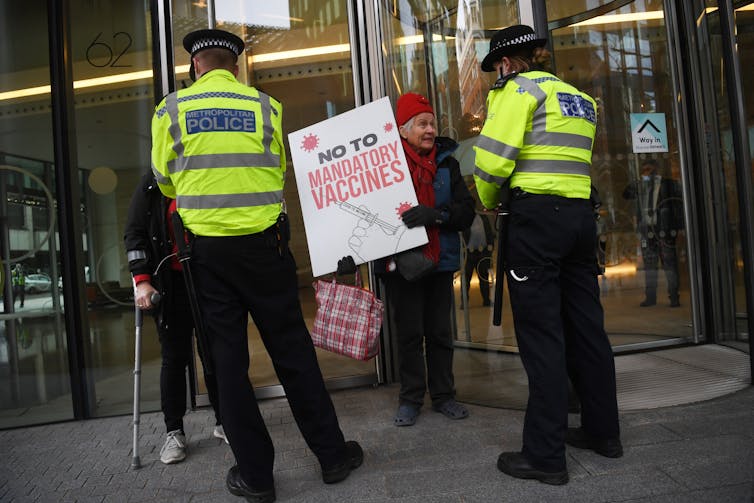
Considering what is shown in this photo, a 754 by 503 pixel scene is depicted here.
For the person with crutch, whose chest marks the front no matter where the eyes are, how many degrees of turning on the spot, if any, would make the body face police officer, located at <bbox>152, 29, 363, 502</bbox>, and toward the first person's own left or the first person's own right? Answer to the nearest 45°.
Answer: approximately 45° to the first person's own left

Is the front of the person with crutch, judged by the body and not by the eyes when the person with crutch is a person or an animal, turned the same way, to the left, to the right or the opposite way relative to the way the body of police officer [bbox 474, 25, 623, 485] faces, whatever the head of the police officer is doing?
the opposite way

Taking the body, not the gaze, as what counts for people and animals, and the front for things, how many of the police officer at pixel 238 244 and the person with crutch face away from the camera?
1

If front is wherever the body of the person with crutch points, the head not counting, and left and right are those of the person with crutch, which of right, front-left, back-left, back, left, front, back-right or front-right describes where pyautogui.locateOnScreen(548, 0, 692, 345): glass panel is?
left

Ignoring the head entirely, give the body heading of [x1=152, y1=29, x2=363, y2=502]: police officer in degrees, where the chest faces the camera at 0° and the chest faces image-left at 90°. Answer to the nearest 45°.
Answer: approximately 180°

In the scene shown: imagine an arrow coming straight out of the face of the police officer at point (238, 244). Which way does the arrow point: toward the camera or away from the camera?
away from the camera

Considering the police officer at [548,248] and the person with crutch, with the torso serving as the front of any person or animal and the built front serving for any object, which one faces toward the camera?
the person with crutch

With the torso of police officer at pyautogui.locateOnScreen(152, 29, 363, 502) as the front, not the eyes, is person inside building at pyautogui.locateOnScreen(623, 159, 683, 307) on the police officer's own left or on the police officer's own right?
on the police officer's own right

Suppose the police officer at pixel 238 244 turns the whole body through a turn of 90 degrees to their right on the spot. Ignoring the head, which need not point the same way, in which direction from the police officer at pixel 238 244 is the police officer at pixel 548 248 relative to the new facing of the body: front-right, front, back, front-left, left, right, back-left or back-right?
front

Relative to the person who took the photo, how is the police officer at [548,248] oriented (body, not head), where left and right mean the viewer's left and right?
facing away from the viewer and to the left of the viewer

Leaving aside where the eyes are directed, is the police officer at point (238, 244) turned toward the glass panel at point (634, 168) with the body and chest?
no

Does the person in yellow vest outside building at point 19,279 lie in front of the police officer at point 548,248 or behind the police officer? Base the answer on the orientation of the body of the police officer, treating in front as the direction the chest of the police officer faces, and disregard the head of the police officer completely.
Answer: in front

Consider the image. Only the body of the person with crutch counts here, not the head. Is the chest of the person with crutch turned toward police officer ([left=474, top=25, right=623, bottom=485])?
no

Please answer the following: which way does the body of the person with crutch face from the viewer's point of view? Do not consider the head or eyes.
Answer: toward the camera

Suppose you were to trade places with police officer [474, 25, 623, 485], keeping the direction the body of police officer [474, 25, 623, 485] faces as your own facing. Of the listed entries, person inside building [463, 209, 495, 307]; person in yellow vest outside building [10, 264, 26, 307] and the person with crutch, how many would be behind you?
0

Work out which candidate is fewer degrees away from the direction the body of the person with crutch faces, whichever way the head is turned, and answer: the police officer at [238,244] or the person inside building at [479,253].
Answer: the police officer

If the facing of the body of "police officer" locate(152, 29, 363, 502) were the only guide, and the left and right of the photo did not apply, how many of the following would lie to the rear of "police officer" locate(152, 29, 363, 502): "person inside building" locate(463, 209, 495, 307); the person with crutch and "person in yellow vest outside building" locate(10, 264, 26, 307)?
0

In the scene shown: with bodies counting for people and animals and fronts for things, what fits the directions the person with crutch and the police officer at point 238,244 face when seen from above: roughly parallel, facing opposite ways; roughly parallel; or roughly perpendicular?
roughly parallel, facing opposite ways
